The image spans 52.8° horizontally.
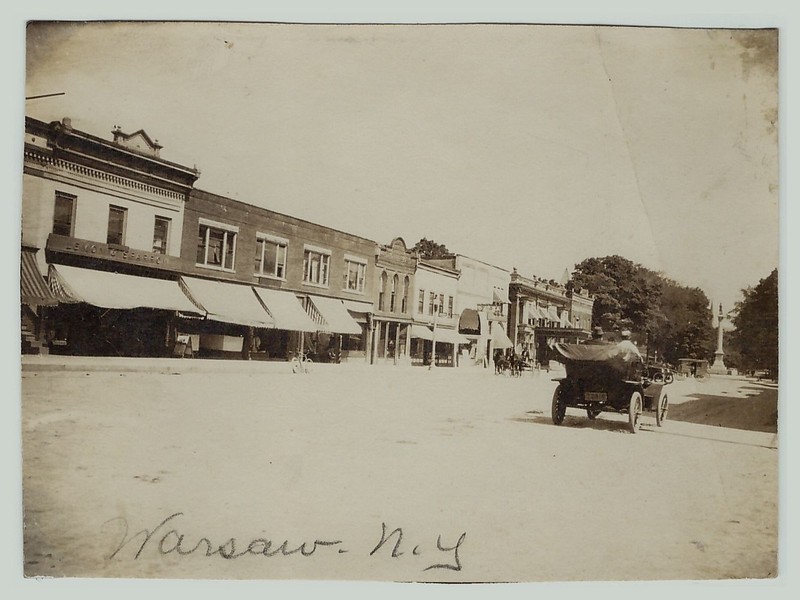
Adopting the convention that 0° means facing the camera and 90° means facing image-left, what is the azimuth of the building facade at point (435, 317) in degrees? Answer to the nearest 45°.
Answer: approximately 315°

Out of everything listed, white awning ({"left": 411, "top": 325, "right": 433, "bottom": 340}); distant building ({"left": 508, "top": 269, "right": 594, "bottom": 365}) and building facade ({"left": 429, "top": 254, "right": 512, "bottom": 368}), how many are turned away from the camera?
0

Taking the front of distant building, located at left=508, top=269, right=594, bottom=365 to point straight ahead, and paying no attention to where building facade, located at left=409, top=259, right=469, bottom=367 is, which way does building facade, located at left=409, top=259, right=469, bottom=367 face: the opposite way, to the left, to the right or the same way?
the same way

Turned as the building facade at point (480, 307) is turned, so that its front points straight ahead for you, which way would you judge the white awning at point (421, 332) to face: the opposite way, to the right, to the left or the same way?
the same way

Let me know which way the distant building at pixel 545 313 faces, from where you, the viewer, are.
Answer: facing the viewer and to the right of the viewer
